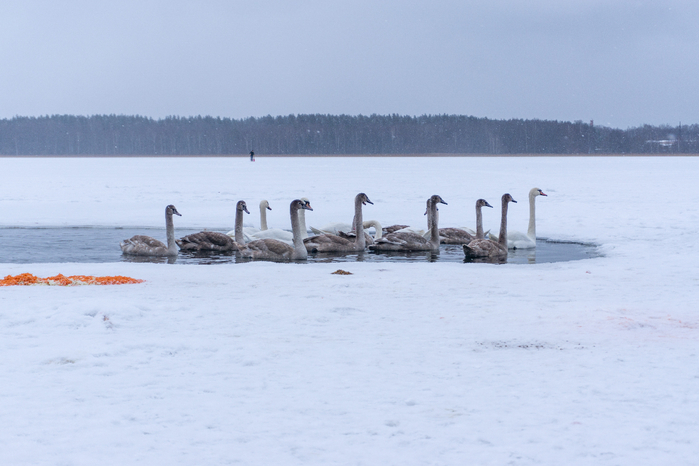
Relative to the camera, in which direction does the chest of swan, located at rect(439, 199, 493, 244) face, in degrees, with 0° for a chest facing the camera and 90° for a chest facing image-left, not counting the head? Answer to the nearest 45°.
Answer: approximately 270°

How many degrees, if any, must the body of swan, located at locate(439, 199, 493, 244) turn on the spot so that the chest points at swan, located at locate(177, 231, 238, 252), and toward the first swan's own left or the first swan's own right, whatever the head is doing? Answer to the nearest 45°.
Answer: approximately 135° to the first swan's own right
